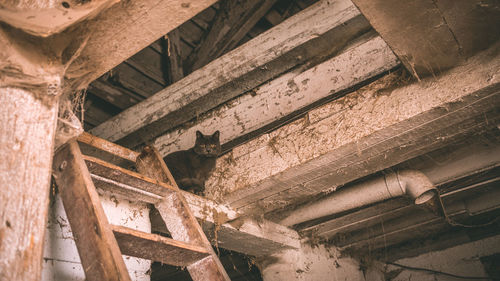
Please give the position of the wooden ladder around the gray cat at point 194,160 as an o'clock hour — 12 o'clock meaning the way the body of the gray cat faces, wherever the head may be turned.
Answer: The wooden ladder is roughly at 2 o'clock from the gray cat.

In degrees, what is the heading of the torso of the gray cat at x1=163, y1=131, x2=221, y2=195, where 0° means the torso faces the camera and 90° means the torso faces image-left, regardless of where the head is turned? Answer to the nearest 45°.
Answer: approximately 315°
